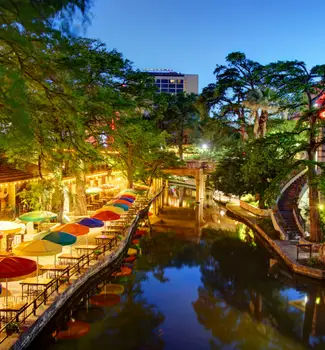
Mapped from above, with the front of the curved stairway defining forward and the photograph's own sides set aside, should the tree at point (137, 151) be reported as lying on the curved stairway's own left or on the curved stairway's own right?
on the curved stairway's own right

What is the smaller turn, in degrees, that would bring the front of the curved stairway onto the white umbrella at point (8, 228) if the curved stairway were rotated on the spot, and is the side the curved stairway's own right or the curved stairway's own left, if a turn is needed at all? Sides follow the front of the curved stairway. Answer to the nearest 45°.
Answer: approximately 45° to the curved stairway's own right

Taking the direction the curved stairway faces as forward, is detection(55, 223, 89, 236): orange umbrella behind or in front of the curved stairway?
in front

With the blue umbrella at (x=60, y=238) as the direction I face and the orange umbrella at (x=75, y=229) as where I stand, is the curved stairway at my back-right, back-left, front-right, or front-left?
back-left

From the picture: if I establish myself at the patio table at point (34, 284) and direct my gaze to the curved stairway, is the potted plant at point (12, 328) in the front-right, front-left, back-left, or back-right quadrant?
back-right

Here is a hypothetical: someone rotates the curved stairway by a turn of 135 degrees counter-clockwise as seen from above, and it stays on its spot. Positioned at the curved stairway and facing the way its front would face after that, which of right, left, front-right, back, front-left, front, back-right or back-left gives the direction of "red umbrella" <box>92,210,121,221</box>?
back

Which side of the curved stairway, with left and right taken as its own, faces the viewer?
front

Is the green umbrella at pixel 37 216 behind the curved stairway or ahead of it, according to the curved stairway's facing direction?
ahead

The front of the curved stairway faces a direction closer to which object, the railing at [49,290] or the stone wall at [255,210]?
the railing
